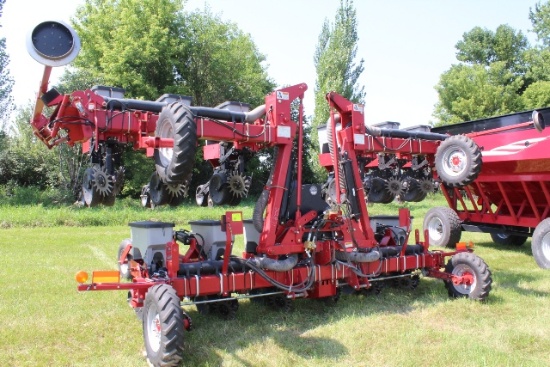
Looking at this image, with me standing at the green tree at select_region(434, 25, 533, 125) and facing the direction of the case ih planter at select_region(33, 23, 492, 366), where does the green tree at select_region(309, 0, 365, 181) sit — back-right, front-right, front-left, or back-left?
front-right

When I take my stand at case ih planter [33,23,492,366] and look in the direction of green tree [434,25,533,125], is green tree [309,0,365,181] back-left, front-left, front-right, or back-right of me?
front-left

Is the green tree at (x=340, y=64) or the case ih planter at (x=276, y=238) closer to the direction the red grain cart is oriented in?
the case ih planter
